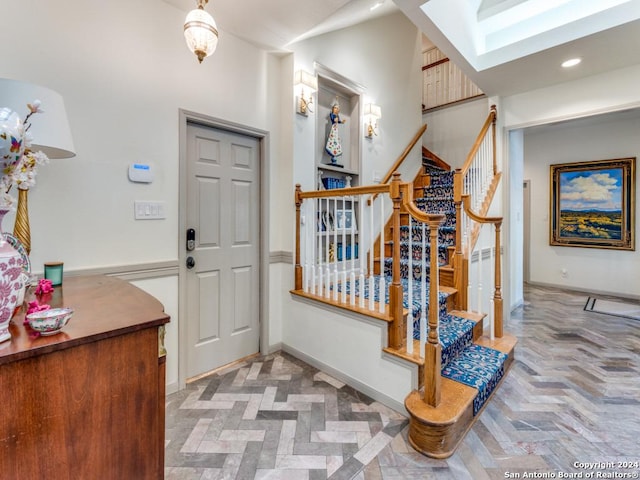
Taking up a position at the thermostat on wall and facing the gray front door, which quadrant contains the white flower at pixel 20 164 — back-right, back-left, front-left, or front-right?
back-right

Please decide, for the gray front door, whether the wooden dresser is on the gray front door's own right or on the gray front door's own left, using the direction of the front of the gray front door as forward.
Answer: on the gray front door's own right

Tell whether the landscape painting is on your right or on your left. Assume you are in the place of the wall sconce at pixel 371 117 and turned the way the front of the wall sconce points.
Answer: on your left

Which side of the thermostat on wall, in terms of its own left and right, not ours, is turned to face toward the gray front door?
left

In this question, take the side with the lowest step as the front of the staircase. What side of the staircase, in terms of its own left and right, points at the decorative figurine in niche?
back

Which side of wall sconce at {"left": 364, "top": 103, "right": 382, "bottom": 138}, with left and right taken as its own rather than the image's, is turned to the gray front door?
right

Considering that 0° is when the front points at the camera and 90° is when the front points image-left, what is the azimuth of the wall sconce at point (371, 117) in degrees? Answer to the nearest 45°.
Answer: approximately 315°

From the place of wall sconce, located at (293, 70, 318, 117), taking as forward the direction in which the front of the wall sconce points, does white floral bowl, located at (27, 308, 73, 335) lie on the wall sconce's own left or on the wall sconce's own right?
on the wall sconce's own right

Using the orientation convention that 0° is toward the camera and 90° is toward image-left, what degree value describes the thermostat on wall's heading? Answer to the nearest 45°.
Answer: approximately 315°

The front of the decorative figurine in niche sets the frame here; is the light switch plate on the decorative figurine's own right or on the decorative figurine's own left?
on the decorative figurine's own right

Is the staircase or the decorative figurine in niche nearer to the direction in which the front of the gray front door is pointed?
the staircase
